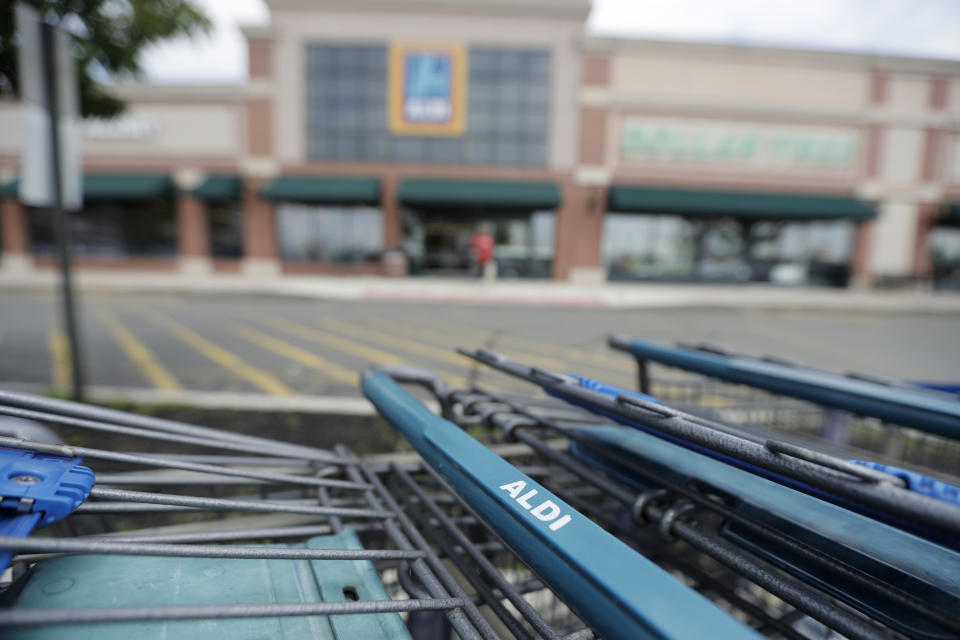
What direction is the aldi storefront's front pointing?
toward the camera

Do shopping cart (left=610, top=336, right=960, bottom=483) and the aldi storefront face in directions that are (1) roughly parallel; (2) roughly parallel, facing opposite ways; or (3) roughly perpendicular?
roughly perpendicular

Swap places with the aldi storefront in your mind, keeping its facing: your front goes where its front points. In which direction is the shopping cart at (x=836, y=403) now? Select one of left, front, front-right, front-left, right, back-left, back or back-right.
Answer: front

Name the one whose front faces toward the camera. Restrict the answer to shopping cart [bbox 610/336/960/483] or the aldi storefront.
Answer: the aldi storefront
